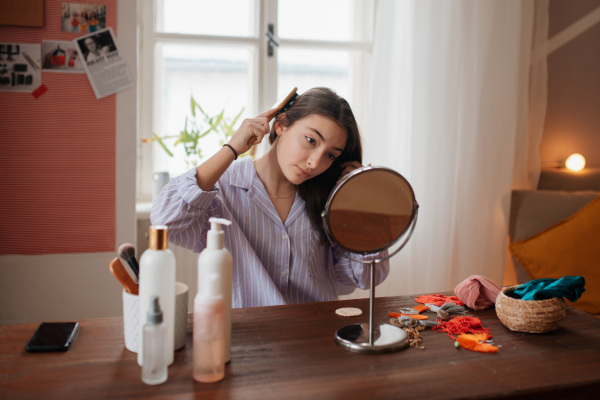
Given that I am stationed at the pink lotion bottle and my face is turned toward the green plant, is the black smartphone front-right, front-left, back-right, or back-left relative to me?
front-left

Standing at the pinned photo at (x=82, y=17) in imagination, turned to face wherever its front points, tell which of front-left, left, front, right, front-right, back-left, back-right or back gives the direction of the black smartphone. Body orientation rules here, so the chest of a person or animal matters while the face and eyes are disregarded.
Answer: front

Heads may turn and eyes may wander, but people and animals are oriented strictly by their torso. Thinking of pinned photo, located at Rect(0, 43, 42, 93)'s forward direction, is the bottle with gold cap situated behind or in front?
in front

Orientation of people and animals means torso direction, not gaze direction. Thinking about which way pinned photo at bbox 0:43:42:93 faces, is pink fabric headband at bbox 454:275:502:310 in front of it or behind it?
in front

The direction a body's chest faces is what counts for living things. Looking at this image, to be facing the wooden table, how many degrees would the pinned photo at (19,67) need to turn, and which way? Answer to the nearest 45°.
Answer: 0° — it already faces it

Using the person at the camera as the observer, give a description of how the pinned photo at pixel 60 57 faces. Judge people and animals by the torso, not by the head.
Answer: facing the viewer

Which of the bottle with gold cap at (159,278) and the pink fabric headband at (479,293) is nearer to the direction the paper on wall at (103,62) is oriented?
the bottle with gold cap

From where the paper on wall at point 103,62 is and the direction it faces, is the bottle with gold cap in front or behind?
in front

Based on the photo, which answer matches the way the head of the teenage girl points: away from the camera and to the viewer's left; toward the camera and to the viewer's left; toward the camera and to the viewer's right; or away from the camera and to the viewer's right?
toward the camera and to the viewer's right

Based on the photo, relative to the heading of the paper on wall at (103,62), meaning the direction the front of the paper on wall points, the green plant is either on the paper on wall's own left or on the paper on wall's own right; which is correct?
on the paper on wall's own left

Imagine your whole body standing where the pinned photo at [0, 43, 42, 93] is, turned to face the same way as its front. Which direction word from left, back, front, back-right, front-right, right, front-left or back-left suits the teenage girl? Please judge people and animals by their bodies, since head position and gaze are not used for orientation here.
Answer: front-left

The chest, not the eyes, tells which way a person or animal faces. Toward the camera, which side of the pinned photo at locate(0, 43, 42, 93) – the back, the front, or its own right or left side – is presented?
front

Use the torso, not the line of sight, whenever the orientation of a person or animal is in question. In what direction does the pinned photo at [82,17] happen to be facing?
toward the camera
